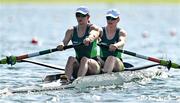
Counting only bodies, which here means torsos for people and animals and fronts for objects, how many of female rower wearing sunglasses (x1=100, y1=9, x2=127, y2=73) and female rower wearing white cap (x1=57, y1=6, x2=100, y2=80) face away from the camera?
0
